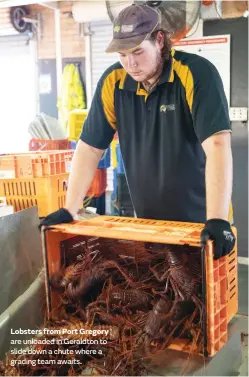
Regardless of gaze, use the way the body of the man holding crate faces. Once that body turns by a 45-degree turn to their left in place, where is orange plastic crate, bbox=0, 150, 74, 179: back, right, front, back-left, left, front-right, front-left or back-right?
back-right

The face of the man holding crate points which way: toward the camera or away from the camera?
toward the camera

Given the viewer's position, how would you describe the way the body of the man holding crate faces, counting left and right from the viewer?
facing the viewer and to the left of the viewer

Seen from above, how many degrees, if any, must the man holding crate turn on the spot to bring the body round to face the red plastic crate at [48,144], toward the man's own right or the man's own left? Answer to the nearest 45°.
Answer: approximately 135° to the man's own right

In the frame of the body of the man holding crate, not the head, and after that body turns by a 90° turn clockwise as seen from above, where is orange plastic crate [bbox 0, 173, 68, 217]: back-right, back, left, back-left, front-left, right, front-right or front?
front
